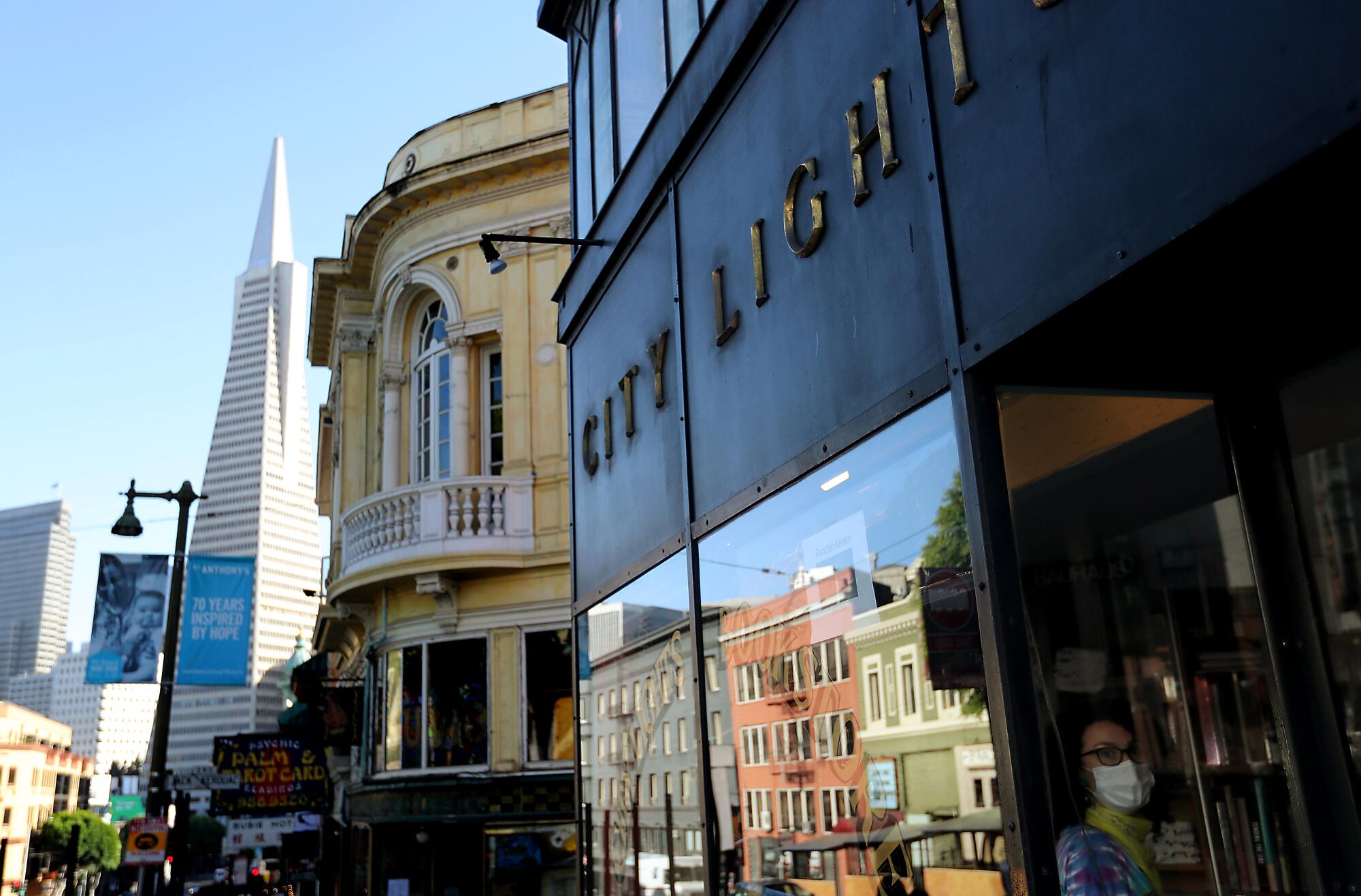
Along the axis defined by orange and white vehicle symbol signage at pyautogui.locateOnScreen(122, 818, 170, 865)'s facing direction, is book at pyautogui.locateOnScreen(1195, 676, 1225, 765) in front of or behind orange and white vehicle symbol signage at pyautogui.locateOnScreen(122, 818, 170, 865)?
in front

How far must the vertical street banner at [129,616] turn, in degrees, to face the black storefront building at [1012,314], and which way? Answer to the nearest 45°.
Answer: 0° — it already faces it

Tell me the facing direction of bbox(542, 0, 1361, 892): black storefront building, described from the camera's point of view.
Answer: facing the viewer and to the left of the viewer

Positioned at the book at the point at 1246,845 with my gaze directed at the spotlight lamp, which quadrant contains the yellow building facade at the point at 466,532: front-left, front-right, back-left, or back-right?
front-right

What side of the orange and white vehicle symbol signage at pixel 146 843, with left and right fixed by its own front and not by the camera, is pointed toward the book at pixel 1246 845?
front

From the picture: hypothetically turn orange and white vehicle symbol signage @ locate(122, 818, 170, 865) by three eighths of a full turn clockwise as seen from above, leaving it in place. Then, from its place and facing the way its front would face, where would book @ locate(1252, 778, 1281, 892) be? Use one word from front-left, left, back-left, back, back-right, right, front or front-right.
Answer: back-left

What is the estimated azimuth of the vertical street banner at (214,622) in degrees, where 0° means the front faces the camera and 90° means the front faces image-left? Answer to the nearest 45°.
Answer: approximately 0°

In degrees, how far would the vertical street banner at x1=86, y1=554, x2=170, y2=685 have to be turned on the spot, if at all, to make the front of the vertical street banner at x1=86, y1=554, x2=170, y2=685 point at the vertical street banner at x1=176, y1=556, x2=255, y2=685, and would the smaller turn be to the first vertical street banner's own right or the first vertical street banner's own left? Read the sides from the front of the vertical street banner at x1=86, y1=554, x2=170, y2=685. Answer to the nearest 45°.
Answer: approximately 90° to the first vertical street banner's own left

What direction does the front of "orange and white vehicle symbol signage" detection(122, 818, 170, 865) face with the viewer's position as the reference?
facing the viewer

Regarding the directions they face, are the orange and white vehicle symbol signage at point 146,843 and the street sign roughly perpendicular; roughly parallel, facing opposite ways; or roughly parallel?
roughly parallel

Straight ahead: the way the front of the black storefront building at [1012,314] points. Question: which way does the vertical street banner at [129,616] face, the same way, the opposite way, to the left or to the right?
to the left

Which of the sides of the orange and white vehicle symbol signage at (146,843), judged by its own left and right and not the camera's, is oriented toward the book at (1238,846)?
front

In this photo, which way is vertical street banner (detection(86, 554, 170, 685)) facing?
toward the camera
